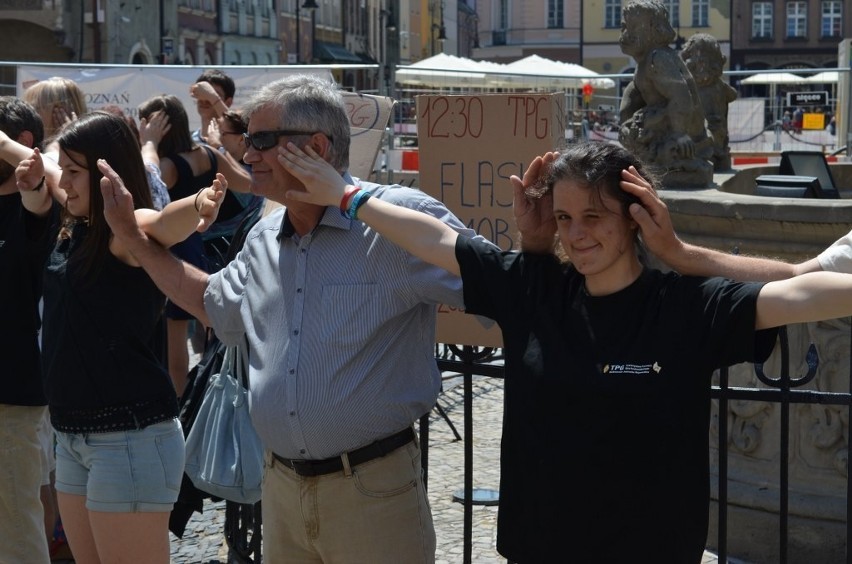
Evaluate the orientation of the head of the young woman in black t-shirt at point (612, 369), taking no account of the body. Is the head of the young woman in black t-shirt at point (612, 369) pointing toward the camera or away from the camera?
toward the camera

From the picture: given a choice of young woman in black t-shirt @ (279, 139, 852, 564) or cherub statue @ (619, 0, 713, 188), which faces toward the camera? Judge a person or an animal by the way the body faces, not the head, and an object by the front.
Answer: the young woman in black t-shirt

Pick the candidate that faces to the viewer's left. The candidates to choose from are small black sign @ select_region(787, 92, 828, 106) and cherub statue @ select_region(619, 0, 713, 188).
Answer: the cherub statue

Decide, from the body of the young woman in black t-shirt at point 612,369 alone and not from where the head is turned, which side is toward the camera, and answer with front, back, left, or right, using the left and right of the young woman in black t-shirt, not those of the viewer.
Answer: front

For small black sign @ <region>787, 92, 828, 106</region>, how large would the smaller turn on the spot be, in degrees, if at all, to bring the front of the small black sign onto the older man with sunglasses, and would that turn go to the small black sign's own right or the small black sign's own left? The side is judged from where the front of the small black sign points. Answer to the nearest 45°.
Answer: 0° — it already faces them

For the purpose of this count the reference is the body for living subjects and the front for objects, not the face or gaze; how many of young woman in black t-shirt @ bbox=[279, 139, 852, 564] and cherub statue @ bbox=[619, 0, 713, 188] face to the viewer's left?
1

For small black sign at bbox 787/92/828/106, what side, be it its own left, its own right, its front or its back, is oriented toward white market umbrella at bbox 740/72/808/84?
back

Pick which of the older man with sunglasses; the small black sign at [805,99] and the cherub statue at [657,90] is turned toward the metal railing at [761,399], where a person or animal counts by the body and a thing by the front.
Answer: the small black sign

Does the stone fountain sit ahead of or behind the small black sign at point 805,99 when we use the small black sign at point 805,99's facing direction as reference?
ahead

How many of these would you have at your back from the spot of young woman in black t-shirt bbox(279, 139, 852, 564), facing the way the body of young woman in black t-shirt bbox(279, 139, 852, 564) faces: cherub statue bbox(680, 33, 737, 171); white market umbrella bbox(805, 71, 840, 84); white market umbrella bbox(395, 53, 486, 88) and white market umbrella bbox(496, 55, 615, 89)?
4

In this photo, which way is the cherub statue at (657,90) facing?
to the viewer's left

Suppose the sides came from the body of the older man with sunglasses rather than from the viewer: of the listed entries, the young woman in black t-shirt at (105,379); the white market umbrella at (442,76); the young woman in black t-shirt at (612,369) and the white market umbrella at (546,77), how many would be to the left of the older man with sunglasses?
1

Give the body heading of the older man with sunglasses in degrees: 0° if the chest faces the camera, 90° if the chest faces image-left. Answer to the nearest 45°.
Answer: approximately 45°

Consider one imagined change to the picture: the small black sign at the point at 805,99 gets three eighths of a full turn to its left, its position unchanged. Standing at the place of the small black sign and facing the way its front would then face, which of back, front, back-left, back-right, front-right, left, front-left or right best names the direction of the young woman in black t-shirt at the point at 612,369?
back-right

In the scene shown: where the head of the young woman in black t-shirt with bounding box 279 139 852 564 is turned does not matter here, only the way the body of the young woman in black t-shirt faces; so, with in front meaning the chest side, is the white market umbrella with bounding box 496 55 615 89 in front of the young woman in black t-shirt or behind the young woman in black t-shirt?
behind

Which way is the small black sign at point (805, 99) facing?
toward the camera
